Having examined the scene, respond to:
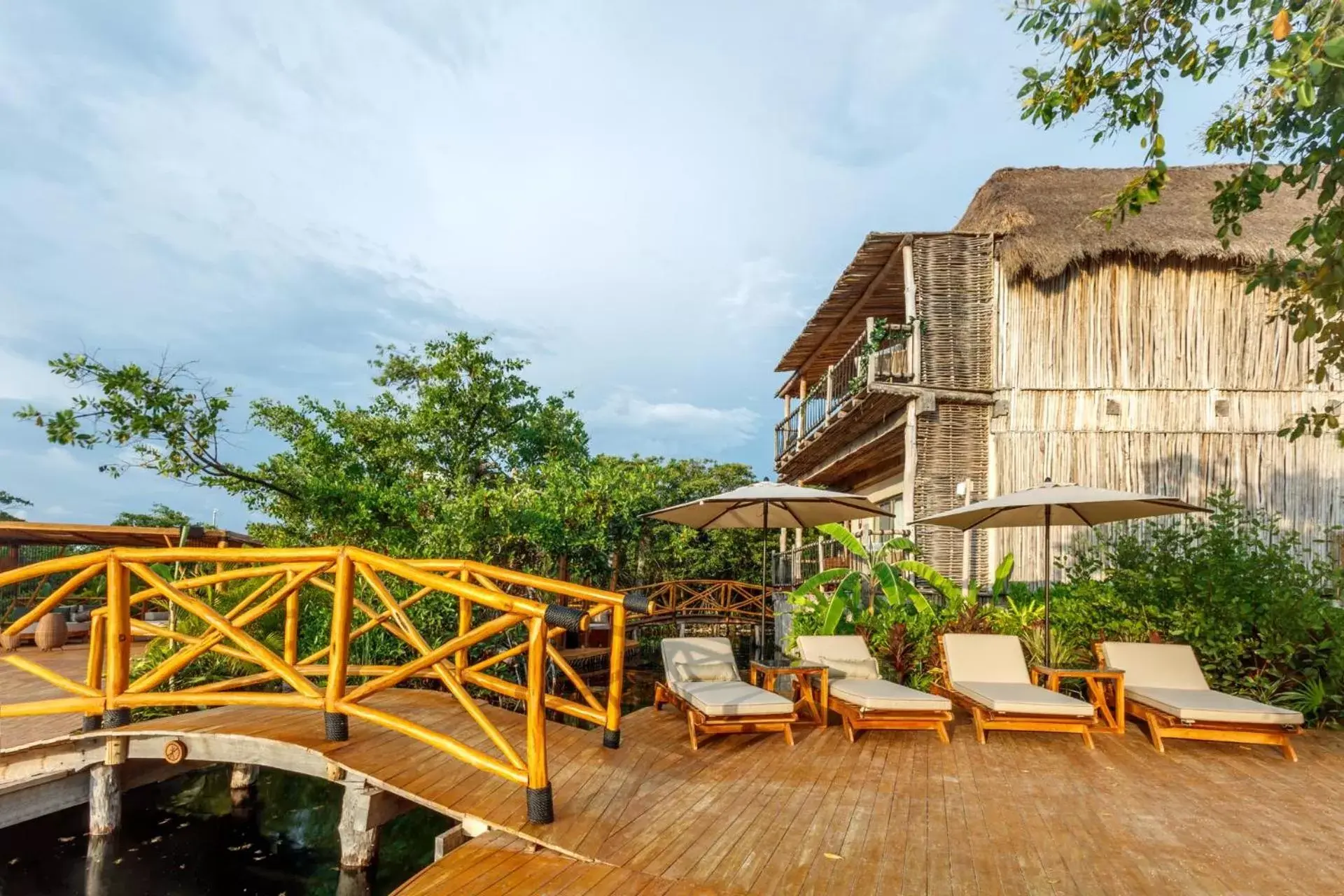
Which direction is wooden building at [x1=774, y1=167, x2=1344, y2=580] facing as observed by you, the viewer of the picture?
facing to the left of the viewer

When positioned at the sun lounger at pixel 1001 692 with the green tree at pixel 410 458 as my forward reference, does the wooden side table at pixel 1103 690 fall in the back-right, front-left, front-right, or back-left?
back-right

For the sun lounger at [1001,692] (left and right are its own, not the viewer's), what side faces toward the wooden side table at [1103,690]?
left

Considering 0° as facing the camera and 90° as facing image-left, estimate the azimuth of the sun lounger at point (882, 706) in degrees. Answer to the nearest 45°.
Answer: approximately 315°

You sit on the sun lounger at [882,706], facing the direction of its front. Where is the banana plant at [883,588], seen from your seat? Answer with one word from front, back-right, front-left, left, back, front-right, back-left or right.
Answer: back-left

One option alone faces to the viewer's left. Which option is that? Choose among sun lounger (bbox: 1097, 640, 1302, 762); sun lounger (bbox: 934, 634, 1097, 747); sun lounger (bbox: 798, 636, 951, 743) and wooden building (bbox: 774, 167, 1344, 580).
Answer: the wooden building

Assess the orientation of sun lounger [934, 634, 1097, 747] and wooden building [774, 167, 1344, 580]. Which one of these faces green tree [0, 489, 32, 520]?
the wooden building

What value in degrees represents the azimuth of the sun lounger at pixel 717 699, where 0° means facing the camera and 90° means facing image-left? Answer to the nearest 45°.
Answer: approximately 315°

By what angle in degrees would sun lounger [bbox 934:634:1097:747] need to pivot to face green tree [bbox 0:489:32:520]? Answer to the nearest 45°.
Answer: approximately 135° to its right

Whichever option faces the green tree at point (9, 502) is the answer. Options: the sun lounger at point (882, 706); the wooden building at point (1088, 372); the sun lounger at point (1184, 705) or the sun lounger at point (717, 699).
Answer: the wooden building
